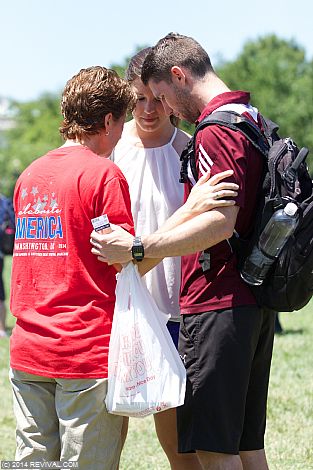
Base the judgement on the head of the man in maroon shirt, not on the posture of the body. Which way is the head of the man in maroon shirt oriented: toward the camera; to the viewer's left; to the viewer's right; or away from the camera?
to the viewer's left

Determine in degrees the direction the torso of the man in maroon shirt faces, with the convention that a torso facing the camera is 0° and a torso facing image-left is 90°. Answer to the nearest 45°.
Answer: approximately 90°
